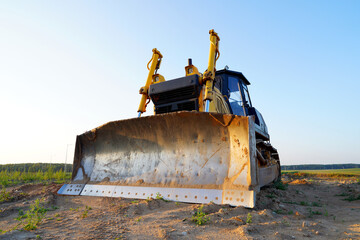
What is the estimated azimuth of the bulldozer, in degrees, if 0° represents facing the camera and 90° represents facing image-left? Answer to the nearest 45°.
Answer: approximately 45°
